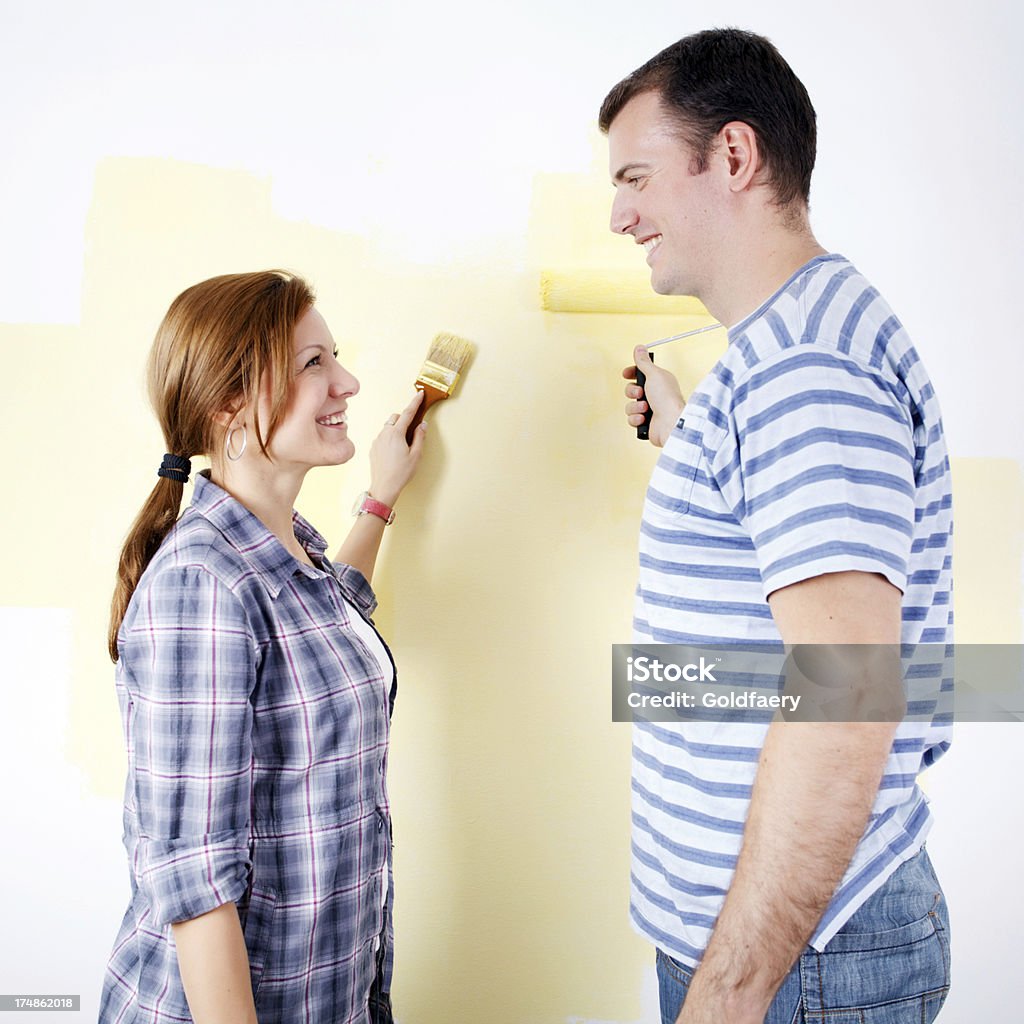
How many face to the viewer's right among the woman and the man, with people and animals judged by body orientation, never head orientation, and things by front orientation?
1

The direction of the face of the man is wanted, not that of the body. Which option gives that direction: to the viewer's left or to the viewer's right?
to the viewer's left

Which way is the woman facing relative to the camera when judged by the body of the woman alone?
to the viewer's right

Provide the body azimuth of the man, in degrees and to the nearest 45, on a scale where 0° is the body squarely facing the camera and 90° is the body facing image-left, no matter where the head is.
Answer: approximately 90°

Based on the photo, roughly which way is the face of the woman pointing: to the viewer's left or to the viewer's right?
to the viewer's right
